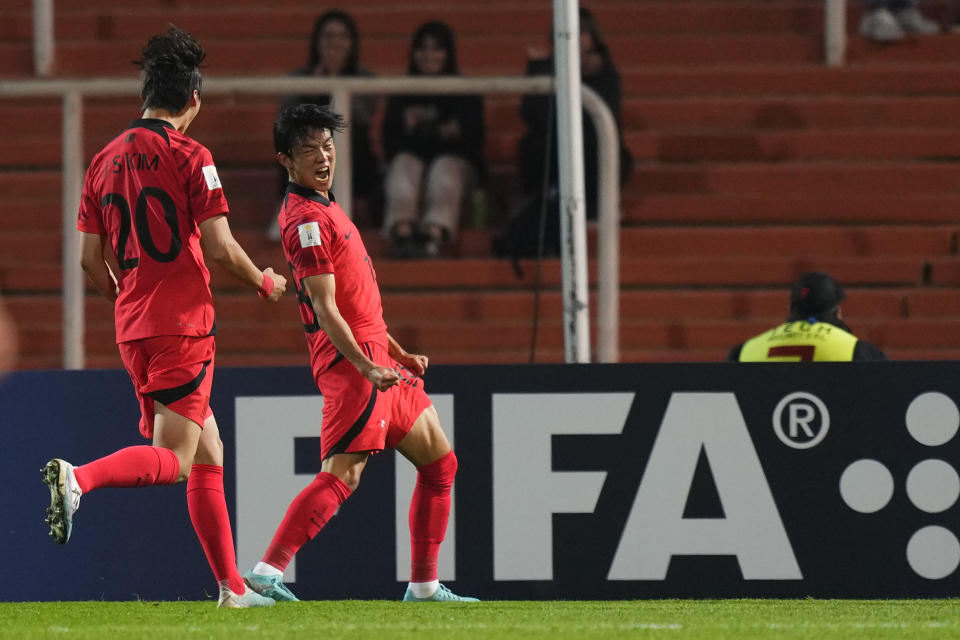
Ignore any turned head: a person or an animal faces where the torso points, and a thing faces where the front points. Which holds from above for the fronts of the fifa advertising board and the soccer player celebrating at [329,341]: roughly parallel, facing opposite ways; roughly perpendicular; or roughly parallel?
roughly perpendicular

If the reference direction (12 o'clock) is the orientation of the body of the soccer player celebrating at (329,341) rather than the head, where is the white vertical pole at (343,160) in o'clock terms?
The white vertical pole is roughly at 9 o'clock from the soccer player celebrating.

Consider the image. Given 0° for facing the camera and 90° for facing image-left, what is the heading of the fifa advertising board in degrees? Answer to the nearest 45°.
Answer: approximately 0°

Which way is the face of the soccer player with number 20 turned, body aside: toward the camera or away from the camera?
away from the camera

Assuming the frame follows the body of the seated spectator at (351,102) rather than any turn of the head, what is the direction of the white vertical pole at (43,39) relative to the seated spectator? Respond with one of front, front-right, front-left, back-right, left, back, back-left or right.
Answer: back-right

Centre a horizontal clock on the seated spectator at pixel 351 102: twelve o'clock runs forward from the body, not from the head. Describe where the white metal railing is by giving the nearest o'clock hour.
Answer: The white metal railing is roughly at 12 o'clock from the seated spectator.

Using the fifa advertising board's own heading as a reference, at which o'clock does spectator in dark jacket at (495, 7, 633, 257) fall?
The spectator in dark jacket is roughly at 6 o'clock from the fifa advertising board.

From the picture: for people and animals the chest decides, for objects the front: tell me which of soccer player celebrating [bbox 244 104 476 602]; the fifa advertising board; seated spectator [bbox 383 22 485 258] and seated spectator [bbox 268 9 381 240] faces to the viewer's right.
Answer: the soccer player celebrating
